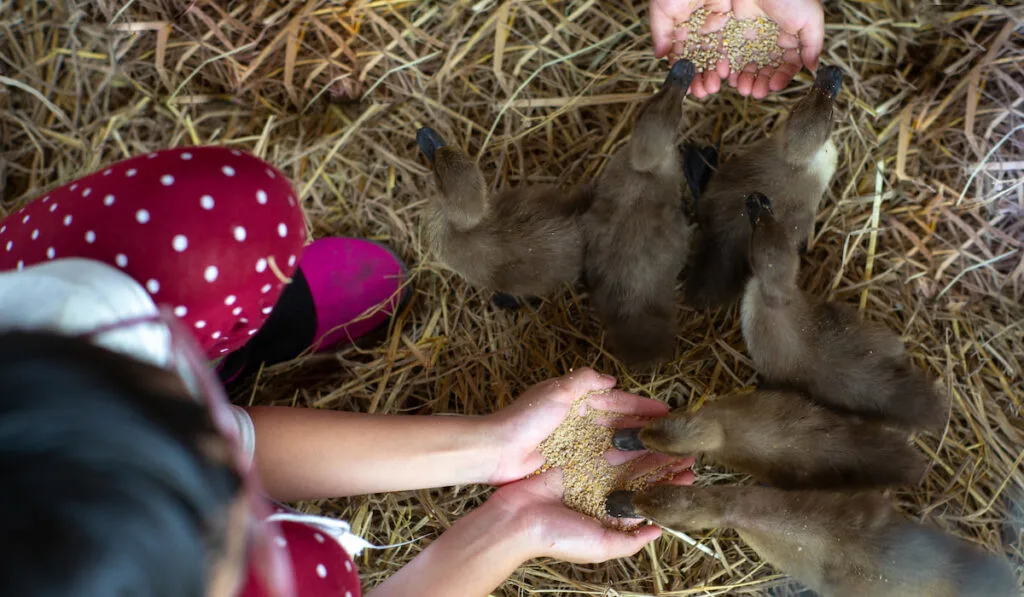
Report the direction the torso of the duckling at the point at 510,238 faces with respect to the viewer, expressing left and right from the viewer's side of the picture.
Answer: facing to the left of the viewer

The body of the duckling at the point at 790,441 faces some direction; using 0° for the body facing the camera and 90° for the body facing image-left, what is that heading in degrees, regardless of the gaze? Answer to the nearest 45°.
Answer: approximately 90°

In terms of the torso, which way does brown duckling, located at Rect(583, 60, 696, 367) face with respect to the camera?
away from the camera

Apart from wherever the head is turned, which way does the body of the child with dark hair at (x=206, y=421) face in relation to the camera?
to the viewer's right

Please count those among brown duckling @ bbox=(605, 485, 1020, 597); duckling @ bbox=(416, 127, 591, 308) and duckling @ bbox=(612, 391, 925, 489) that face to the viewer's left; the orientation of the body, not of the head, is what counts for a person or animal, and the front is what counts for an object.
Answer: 3

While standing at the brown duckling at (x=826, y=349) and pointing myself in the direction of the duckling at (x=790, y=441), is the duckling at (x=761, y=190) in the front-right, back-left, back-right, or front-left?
back-right

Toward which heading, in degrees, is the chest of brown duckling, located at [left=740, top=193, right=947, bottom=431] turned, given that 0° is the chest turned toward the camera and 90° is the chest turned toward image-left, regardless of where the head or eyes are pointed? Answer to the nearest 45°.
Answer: approximately 135°

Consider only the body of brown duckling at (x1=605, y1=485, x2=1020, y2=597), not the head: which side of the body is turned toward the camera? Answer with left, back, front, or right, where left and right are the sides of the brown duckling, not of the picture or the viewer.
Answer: left

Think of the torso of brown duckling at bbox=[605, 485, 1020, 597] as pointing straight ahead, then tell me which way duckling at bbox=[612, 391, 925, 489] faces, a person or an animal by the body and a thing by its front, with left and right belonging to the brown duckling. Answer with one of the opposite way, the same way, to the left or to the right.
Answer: the same way
